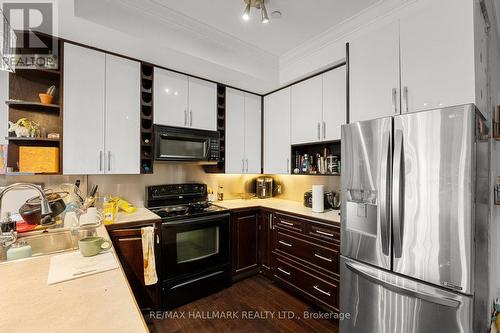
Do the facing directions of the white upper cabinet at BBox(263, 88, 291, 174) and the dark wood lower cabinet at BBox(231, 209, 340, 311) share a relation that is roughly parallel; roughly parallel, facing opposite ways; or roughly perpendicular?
roughly parallel

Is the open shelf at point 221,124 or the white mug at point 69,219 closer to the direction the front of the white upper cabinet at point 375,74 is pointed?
the white mug

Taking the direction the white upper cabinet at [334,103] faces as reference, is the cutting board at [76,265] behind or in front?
in front

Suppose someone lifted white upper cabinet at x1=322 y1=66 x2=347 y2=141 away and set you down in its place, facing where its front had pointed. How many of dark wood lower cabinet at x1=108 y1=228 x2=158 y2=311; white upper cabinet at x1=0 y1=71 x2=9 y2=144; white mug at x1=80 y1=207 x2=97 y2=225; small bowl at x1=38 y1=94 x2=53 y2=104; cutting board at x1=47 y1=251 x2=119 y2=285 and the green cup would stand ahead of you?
6

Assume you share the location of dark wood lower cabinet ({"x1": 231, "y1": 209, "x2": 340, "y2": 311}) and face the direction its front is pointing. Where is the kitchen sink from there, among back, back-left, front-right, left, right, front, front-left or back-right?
front

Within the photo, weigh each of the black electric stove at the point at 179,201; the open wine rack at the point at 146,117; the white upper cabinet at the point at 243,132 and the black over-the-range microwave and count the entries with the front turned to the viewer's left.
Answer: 0

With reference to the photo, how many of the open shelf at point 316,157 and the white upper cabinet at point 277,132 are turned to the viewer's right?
0

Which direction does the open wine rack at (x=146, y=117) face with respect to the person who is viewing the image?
facing the viewer

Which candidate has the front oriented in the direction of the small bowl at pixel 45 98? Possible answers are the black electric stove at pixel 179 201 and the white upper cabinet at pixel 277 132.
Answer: the white upper cabinet

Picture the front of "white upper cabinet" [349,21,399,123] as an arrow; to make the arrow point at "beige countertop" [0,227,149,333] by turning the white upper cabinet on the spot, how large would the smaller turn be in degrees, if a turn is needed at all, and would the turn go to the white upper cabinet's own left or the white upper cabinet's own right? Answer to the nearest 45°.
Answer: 0° — it already faces it

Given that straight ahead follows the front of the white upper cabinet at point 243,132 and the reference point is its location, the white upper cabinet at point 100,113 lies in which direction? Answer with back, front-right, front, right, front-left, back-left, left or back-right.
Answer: right

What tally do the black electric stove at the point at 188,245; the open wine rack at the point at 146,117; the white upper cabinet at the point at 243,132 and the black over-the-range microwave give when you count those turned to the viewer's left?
0

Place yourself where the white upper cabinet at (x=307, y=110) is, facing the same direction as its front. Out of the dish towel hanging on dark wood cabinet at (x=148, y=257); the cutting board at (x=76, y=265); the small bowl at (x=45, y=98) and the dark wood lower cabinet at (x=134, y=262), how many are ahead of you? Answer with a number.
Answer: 4

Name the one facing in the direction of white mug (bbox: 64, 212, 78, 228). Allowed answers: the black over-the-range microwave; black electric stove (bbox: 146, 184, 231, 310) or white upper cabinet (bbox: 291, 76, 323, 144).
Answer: the white upper cabinet

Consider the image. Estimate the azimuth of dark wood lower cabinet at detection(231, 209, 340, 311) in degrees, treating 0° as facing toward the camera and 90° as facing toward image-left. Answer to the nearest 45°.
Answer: approximately 45°
